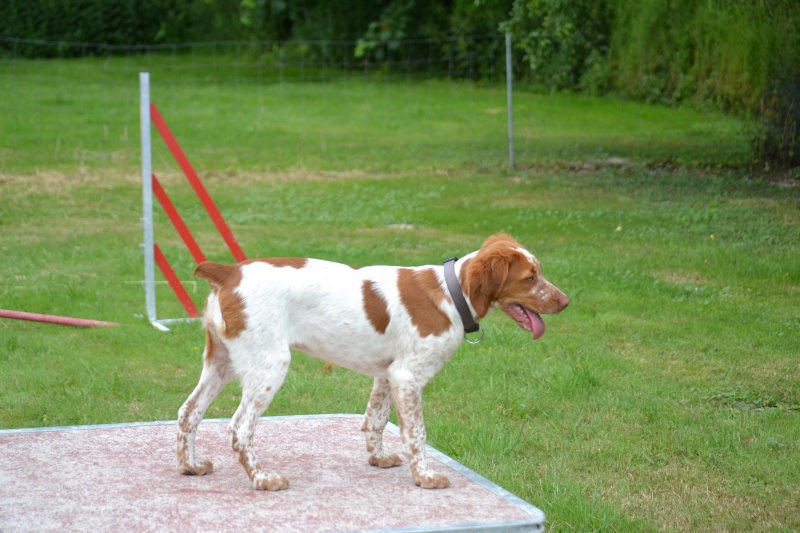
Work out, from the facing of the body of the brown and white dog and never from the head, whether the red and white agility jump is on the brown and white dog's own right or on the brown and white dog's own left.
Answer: on the brown and white dog's own left

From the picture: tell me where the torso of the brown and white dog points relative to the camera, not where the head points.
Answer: to the viewer's right

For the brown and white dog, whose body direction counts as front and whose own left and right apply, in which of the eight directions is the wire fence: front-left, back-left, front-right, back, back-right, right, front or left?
left
